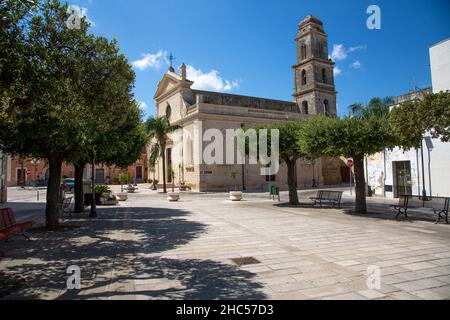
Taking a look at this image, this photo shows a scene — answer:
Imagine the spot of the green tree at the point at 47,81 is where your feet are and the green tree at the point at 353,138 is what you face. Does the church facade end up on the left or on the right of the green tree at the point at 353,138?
left

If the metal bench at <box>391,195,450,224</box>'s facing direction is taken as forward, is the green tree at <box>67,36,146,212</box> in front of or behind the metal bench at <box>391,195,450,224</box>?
in front

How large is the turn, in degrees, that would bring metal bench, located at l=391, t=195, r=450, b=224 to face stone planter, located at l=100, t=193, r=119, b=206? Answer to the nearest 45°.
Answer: approximately 45° to its right

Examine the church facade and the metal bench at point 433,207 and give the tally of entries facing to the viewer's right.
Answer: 0

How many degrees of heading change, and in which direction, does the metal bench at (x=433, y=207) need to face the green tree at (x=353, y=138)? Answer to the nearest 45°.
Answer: approximately 45° to its right

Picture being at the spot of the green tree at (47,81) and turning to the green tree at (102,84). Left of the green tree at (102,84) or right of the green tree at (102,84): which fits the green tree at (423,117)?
right

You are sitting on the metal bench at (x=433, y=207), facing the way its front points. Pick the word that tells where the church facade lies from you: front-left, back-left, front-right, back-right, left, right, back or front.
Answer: right

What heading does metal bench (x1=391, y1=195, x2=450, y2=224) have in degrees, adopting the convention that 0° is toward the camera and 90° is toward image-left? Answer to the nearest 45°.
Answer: approximately 45°

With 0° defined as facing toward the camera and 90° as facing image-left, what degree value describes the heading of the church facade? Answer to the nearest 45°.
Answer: approximately 45°
